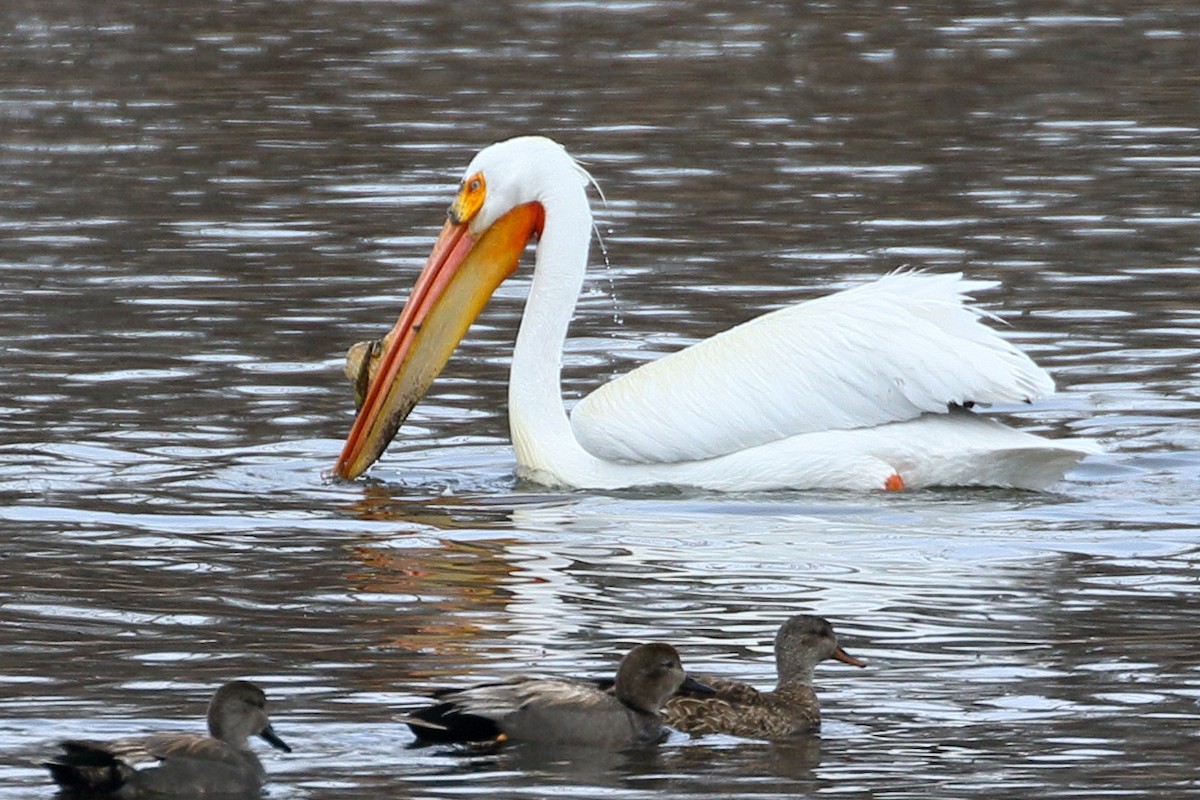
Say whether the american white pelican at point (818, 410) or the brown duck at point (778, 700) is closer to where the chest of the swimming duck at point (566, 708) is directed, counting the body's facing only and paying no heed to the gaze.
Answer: the brown duck

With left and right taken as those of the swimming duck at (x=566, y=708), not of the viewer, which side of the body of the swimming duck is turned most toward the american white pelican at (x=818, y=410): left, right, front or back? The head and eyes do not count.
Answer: left

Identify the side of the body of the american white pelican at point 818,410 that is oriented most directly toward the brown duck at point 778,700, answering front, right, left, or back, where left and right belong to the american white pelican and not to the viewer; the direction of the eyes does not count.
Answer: left

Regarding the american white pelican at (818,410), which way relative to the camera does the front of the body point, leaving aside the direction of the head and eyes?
to the viewer's left

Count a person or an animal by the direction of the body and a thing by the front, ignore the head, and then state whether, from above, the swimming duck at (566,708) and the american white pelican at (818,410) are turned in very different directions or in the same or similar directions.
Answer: very different directions

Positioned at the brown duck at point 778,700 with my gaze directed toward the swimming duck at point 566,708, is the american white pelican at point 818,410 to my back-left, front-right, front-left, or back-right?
back-right

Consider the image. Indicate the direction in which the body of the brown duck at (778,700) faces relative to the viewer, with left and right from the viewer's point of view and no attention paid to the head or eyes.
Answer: facing to the right of the viewer

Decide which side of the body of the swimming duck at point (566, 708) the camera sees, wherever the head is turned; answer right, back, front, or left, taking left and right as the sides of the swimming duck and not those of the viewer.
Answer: right

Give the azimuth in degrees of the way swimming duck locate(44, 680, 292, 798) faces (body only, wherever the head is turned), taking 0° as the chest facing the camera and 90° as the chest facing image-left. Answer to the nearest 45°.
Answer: approximately 270°
